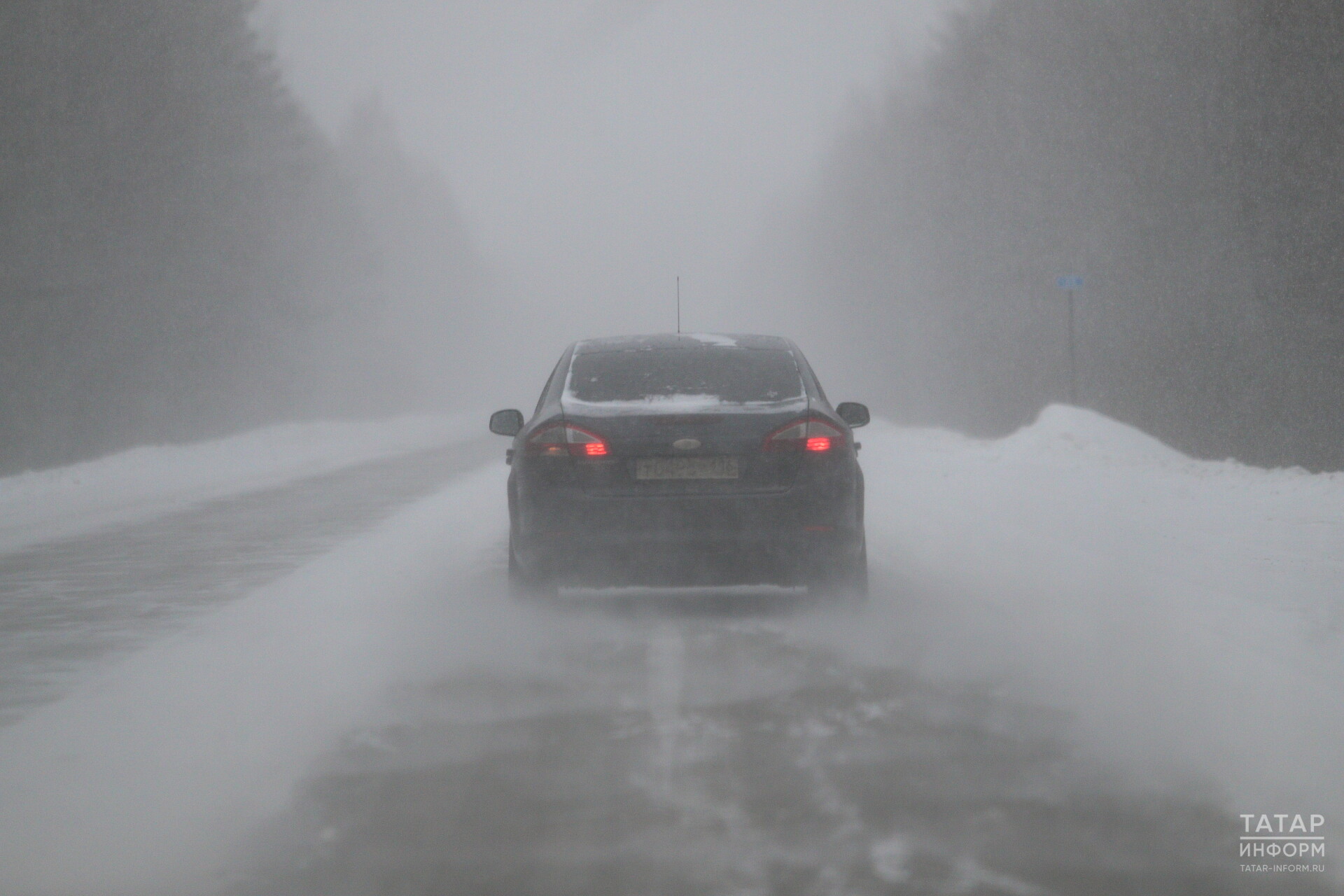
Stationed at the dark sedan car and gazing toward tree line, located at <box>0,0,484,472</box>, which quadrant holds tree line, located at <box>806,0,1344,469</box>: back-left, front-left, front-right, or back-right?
front-right

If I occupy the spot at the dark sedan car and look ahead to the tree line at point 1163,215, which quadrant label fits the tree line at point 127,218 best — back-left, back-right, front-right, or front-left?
front-left

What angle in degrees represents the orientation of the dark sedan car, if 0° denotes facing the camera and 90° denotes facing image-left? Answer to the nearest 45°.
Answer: approximately 180°

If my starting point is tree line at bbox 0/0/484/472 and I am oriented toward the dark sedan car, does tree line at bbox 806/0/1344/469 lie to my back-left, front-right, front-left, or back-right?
front-left

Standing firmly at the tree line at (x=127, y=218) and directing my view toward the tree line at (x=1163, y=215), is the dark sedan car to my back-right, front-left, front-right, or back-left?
front-right

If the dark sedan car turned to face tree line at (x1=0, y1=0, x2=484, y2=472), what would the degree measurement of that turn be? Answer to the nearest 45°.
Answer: approximately 45° to its left

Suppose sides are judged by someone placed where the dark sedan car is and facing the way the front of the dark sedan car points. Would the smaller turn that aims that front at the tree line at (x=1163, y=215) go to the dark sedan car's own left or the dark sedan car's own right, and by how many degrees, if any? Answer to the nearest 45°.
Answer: approximately 45° to the dark sedan car's own right
